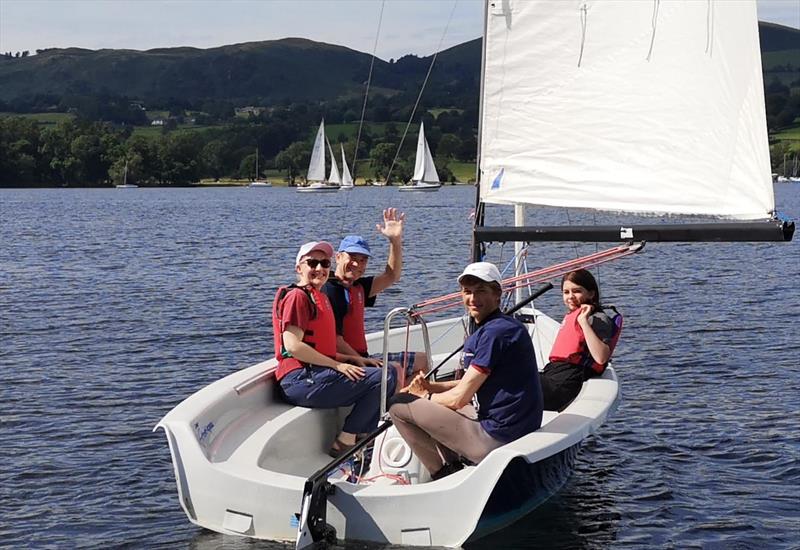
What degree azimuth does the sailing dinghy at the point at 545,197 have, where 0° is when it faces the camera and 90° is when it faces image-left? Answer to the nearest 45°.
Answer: approximately 225°

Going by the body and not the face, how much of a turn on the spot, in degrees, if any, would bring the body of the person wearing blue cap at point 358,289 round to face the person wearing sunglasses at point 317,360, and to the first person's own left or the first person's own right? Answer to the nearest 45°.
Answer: approximately 90° to the first person's own right
